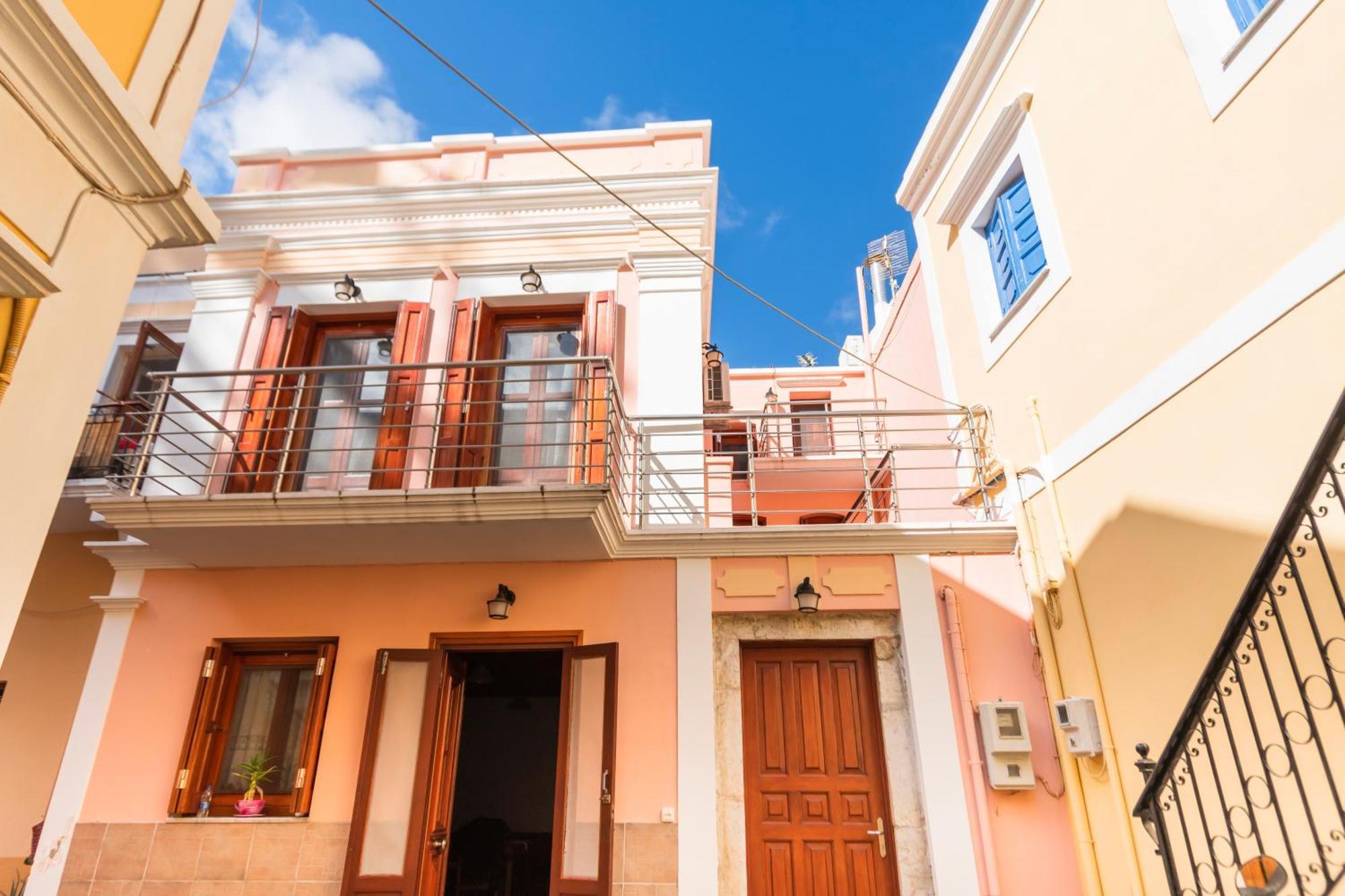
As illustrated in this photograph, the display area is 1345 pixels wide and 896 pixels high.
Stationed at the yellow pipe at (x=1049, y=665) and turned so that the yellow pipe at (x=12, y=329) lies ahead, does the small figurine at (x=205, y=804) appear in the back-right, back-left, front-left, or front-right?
front-right

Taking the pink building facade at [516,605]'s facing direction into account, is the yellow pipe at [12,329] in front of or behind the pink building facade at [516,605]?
in front

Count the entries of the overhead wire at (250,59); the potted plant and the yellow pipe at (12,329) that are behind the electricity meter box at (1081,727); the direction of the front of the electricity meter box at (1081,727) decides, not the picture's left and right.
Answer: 0

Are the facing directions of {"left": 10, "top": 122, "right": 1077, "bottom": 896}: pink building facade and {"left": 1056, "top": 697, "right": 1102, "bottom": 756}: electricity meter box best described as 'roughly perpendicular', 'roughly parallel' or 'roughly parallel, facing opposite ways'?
roughly perpendicular

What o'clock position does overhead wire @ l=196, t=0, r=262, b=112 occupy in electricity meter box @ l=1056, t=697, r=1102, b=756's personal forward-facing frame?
The overhead wire is roughly at 12 o'clock from the electricity meter box.

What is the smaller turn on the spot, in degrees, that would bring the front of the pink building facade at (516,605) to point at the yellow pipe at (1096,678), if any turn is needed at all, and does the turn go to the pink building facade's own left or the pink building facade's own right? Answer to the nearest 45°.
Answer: approximately 90° to the pink building facade's own left

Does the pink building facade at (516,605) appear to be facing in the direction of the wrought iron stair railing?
no

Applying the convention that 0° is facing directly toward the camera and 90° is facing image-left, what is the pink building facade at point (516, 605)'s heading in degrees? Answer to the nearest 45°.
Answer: approximately 0°

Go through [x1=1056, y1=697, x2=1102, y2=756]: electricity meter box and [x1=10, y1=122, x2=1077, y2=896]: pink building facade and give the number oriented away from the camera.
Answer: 0

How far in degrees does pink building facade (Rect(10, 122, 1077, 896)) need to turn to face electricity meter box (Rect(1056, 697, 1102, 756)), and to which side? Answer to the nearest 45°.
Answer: approximately 90° to its left

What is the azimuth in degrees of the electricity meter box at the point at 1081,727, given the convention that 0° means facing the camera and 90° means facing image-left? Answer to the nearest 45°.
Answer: approximately 45°
